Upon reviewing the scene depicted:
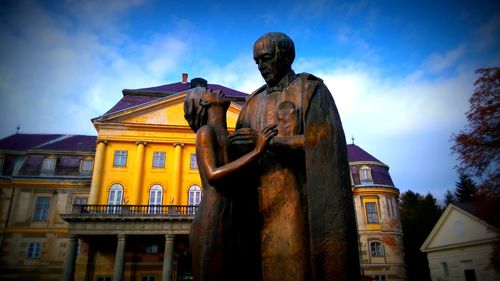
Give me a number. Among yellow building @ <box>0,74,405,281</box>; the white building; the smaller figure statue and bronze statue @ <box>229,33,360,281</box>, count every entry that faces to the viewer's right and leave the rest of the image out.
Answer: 1

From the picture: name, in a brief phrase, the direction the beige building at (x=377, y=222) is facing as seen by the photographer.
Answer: facing the viewer

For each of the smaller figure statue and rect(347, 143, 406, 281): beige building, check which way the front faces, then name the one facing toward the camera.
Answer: the beige building

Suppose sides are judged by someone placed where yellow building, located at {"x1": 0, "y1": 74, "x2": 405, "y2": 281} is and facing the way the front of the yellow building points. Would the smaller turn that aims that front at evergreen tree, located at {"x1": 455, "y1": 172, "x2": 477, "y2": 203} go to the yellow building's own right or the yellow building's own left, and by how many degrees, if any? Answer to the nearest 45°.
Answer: approximately 90° to the yellow building's own left

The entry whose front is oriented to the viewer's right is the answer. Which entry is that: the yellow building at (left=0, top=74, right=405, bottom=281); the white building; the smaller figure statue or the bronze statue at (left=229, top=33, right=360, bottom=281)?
the smaller figure statue

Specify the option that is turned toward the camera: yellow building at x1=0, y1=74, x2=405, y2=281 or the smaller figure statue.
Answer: the yellow building

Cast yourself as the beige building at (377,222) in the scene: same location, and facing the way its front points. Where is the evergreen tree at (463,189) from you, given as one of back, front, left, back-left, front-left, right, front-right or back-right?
back-left

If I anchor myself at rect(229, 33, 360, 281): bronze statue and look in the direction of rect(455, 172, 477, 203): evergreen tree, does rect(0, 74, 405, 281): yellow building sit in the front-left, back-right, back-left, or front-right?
front-left

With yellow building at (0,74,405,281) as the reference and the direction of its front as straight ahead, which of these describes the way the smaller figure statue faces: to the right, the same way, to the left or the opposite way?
to the left

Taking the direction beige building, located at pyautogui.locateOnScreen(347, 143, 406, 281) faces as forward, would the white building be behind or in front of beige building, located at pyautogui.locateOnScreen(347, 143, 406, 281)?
in front

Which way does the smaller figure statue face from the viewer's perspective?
to the viewer's right

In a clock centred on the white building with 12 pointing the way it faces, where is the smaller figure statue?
The smaller figure statue is roughly at 12 o'clock from the white building.

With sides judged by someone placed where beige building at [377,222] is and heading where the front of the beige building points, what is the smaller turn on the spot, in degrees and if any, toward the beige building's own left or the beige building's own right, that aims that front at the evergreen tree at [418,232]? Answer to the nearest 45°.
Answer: approximately 135° to the beige building's own left
